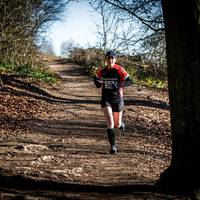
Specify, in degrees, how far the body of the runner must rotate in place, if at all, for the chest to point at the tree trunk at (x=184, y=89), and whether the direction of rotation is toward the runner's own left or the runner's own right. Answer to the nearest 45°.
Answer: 0° — they already face it

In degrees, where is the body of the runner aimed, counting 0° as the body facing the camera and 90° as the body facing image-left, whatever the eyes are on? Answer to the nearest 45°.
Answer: approximately 0°
